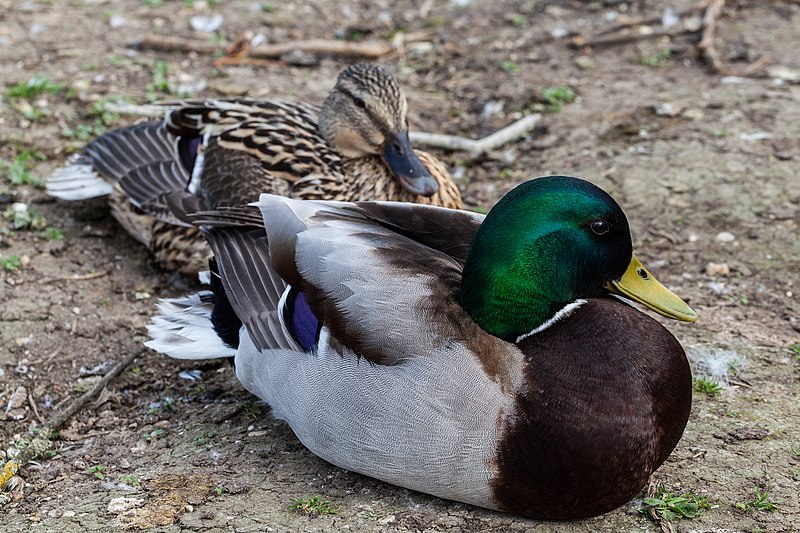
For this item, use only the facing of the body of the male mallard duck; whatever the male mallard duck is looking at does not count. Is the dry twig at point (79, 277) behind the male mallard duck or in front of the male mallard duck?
behind

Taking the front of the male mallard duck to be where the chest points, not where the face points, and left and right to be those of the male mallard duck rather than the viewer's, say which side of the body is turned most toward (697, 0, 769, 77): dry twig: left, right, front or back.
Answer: left

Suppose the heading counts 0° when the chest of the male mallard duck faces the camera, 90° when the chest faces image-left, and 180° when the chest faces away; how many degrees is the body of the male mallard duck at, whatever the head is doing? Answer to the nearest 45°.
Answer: approximately 315°

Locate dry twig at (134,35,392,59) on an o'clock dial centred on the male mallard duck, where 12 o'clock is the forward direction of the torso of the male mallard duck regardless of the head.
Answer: The dry twig is roughly at 7 o'clock from the male mallard duck.

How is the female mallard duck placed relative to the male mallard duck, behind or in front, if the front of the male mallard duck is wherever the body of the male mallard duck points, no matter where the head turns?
behind

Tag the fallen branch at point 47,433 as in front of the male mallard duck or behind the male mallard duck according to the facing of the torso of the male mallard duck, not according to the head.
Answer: behind

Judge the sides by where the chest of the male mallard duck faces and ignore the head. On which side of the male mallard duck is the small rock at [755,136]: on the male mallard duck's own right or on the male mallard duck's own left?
on the male mallard duck's own left
